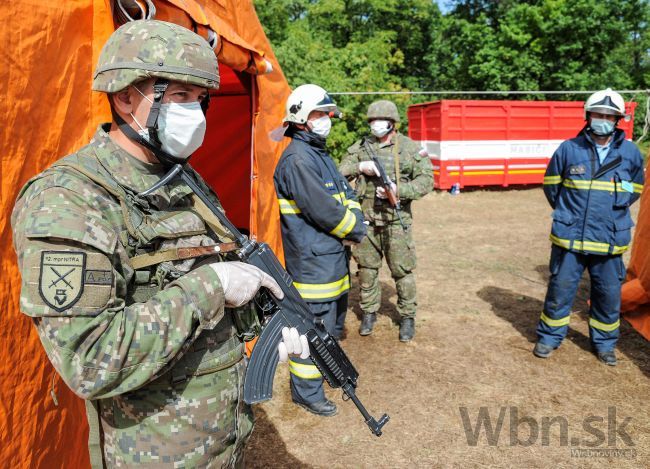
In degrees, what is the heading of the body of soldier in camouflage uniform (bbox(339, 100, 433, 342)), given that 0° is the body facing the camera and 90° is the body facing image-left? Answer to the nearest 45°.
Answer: approximately 0°

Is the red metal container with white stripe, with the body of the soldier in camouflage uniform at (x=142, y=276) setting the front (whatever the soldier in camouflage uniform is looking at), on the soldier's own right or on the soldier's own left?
on the soldier's own left

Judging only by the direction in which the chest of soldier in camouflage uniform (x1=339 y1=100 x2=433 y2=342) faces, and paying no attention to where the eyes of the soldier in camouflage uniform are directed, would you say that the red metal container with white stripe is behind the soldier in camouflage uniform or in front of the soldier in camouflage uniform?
behind

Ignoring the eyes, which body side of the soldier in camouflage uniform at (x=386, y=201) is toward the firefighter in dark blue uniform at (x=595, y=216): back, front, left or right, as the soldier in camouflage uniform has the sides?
left

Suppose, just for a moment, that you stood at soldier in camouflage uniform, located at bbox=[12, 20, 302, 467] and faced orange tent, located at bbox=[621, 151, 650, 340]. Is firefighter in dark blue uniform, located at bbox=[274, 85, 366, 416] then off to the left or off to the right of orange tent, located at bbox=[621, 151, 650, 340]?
left

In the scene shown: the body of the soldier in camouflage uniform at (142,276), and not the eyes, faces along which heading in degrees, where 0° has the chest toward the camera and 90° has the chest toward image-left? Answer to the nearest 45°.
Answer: approximately 315°

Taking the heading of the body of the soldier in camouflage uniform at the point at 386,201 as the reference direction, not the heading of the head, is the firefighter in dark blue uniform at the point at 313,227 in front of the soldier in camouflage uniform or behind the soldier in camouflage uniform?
in front

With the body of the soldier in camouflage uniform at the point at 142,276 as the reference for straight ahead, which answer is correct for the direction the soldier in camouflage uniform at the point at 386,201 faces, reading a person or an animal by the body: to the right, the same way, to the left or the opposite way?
to the right

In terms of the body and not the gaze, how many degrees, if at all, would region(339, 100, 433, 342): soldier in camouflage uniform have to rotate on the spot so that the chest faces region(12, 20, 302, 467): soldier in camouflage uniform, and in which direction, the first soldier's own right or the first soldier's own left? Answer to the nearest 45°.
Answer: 0° — they already face them

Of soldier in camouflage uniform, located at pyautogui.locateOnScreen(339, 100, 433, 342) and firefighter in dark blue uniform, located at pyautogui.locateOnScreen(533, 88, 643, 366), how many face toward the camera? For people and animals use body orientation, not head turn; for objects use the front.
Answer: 2

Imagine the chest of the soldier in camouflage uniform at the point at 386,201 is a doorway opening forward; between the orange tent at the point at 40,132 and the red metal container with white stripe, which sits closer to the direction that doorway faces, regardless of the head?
the orange tent

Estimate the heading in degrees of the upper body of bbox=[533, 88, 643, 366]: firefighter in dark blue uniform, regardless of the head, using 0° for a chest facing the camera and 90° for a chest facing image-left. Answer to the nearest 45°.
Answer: approximately 0°

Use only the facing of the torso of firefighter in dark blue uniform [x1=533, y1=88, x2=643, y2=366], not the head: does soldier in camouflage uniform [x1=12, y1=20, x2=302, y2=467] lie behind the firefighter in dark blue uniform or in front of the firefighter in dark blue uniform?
in front

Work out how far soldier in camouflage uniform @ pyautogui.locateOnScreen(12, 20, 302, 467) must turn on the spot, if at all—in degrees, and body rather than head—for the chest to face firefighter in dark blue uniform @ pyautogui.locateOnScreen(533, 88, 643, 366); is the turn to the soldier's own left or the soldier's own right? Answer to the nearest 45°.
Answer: approximately 90° to the soldier's own left

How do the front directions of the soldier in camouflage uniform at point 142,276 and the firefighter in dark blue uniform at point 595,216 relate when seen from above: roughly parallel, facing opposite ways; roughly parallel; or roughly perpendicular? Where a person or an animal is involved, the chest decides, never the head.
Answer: roughly perpendicular
